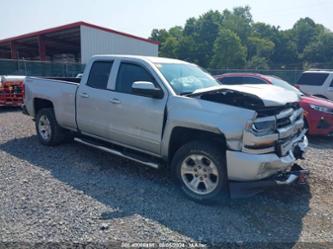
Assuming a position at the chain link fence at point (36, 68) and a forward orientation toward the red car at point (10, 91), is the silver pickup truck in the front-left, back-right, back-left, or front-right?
front-left

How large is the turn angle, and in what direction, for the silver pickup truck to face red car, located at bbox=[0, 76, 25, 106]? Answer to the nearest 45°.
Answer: approximately 180°

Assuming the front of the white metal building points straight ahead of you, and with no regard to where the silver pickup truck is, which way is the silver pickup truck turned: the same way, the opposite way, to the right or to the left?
to the left

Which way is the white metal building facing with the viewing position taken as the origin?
facing the viewer and to the left of the viewer

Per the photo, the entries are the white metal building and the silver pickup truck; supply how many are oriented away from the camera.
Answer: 0

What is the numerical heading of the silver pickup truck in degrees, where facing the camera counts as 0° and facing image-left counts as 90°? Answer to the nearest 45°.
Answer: approximately 315°

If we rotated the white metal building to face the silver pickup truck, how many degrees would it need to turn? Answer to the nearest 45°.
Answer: approximately 45° to its left
